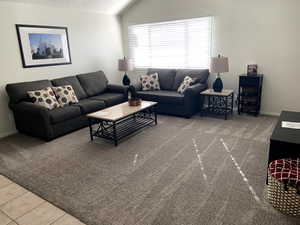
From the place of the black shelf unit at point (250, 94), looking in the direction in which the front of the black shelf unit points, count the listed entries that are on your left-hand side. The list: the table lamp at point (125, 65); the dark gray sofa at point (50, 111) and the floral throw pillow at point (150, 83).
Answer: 0

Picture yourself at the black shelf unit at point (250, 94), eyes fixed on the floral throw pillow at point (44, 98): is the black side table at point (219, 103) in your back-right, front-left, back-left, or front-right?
front-right

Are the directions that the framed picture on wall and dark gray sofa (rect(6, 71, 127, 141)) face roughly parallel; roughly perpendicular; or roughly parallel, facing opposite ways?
roughly parallel

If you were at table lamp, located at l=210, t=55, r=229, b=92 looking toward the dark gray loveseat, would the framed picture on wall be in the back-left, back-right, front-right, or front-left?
front-left

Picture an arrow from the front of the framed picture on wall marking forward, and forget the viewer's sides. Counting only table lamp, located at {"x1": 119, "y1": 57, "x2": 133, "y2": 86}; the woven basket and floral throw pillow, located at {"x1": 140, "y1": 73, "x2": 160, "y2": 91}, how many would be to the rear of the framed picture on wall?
0

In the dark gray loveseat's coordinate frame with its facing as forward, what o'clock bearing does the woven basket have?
The woven basket is roughly at 10 o'clock from the dark gray loveseat.

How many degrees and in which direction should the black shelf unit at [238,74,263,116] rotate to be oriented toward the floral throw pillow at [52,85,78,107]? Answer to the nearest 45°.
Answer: approximately 45° to its right

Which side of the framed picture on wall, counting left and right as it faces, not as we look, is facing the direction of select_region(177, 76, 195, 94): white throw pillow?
front

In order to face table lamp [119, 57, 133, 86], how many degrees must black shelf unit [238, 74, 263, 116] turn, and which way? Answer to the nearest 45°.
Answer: approximately 90° to its right

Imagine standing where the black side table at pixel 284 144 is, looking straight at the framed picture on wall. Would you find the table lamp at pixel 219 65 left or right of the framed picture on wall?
right

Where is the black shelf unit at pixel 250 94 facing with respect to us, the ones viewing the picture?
facing the viewer

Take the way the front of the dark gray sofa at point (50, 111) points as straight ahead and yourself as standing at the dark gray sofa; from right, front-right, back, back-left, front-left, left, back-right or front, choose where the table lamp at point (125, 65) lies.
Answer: left

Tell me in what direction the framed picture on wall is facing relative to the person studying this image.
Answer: facing the viewer and to the right of the viewer

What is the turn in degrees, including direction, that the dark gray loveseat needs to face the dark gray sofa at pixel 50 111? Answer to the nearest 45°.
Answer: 0° — it already faces it

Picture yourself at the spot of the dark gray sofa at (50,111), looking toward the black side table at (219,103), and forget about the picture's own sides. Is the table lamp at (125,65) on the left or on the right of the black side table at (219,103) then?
left

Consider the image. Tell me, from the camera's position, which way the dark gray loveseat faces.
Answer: facing the viewer and to the left of the viewer

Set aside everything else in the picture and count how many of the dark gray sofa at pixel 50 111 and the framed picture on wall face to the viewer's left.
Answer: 0

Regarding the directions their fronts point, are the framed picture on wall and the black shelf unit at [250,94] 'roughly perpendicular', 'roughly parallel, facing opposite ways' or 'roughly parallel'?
roughly perpendicular

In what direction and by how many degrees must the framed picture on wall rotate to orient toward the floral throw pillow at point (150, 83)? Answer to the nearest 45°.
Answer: approximately 45° to its left
